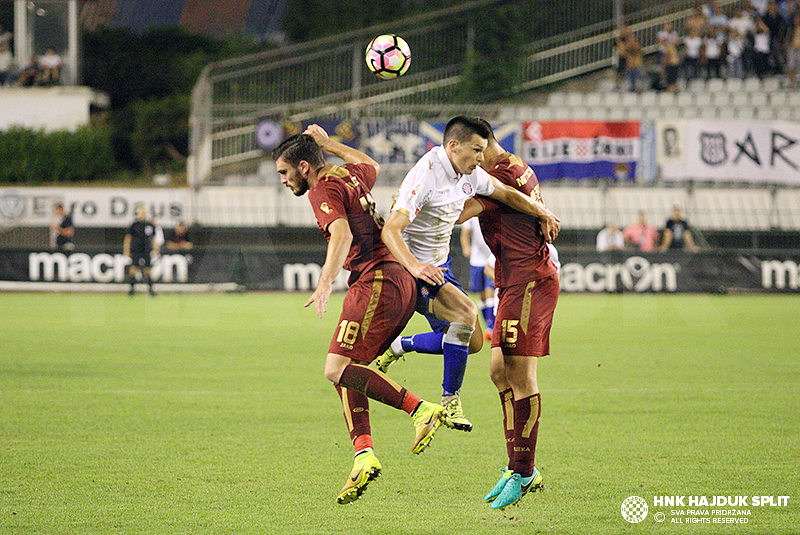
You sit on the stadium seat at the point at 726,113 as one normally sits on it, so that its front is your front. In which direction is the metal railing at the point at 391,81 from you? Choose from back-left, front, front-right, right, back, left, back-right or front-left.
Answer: right

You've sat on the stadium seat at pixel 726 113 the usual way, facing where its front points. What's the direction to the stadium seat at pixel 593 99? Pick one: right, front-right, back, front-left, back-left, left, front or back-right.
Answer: right

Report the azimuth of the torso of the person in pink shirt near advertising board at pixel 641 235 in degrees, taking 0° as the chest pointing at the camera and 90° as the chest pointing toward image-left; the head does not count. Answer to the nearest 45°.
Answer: approximately 0°

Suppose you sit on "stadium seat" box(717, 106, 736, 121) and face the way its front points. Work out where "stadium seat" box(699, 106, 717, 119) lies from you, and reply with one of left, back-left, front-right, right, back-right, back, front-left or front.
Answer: right

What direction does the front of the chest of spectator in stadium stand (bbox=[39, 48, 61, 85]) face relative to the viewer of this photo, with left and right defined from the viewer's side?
facing the viewer

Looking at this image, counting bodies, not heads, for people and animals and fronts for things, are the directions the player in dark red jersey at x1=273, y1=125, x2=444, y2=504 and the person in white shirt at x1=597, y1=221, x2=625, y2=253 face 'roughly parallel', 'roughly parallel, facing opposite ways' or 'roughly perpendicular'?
roughly perpendicular

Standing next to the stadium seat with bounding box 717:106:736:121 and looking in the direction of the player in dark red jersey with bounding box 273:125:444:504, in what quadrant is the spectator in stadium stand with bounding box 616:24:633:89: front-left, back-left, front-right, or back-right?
back-right

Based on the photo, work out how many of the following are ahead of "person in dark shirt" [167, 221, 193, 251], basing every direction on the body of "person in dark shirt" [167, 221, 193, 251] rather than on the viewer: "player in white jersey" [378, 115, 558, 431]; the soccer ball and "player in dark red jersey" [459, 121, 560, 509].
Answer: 3

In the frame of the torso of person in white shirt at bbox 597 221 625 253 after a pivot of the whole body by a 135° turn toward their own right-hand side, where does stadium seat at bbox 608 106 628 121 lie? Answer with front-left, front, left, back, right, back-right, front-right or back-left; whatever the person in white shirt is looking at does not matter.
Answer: front-right

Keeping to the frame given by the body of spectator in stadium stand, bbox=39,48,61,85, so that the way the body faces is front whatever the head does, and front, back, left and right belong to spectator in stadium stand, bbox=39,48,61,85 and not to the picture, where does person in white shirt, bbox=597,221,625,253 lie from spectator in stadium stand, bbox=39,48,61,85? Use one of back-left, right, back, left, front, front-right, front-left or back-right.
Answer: front-left

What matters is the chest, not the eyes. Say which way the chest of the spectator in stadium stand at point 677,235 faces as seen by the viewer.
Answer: toward the camera

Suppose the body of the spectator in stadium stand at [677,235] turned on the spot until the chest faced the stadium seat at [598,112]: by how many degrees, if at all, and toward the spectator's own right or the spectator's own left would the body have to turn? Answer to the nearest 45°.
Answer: approximately 135° to the spectator's own right

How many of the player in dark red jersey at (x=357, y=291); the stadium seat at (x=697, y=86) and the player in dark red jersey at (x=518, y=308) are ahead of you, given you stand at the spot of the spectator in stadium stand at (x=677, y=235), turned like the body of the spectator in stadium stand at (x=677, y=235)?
2

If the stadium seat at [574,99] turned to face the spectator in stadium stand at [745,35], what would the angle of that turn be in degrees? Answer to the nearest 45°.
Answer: approximately 90° to its left

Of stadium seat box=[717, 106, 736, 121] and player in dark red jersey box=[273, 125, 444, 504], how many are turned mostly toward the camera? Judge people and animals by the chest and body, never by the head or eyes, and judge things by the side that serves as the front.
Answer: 1
